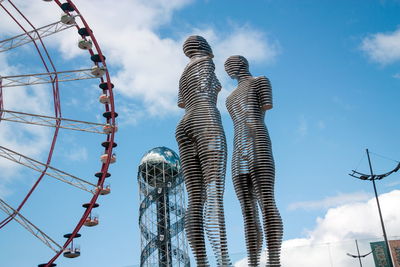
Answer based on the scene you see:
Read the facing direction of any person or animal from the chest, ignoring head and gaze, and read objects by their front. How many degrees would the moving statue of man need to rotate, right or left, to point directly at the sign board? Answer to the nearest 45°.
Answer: approximately 180°

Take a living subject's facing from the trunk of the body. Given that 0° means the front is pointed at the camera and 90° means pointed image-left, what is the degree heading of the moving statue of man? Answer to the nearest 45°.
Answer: approximately 45°

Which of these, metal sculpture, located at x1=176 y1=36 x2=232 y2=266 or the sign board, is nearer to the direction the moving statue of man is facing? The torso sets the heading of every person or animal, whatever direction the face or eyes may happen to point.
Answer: the metal sculpture

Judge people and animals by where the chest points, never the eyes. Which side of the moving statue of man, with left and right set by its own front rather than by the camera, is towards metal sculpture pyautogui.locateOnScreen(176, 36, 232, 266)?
front

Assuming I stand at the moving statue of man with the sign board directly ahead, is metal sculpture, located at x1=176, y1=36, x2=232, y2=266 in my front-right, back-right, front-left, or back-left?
back-left
